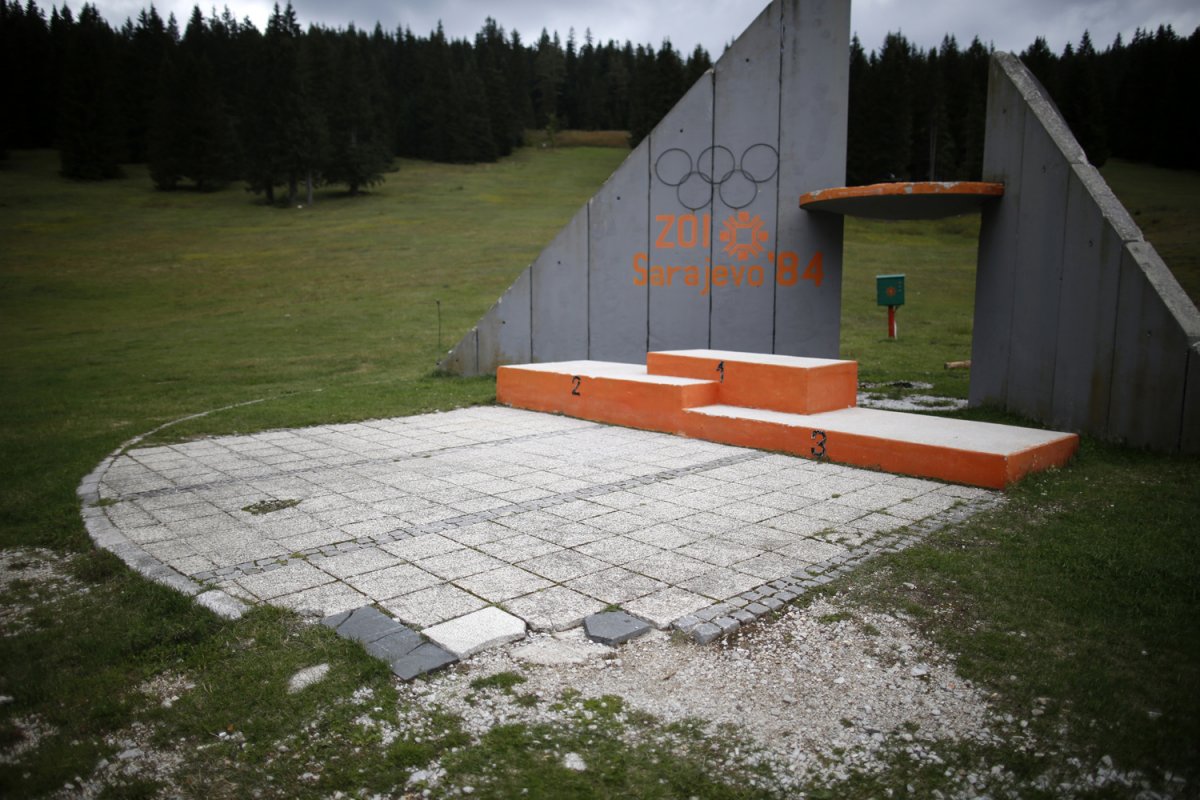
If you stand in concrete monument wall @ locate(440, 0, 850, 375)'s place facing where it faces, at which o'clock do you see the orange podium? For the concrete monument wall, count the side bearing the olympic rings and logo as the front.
The orange podium is roughly at 12 o'clock from the concrete monument wall.

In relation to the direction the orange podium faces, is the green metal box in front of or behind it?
behind

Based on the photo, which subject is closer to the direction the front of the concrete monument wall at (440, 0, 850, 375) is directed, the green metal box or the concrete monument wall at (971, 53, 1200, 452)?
the concrete monument wall

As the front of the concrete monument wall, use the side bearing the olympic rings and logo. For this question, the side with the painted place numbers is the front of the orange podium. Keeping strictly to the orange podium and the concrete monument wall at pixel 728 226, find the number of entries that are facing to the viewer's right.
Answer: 0

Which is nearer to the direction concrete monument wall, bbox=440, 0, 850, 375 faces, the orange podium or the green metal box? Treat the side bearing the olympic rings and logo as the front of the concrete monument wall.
the orange podium

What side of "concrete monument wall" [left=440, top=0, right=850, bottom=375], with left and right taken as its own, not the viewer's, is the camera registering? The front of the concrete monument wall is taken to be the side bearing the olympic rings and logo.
front

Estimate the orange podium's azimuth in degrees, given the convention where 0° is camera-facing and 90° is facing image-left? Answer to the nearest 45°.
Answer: approximately 45°

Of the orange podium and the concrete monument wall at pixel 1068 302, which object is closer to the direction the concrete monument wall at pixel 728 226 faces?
the orange podium
